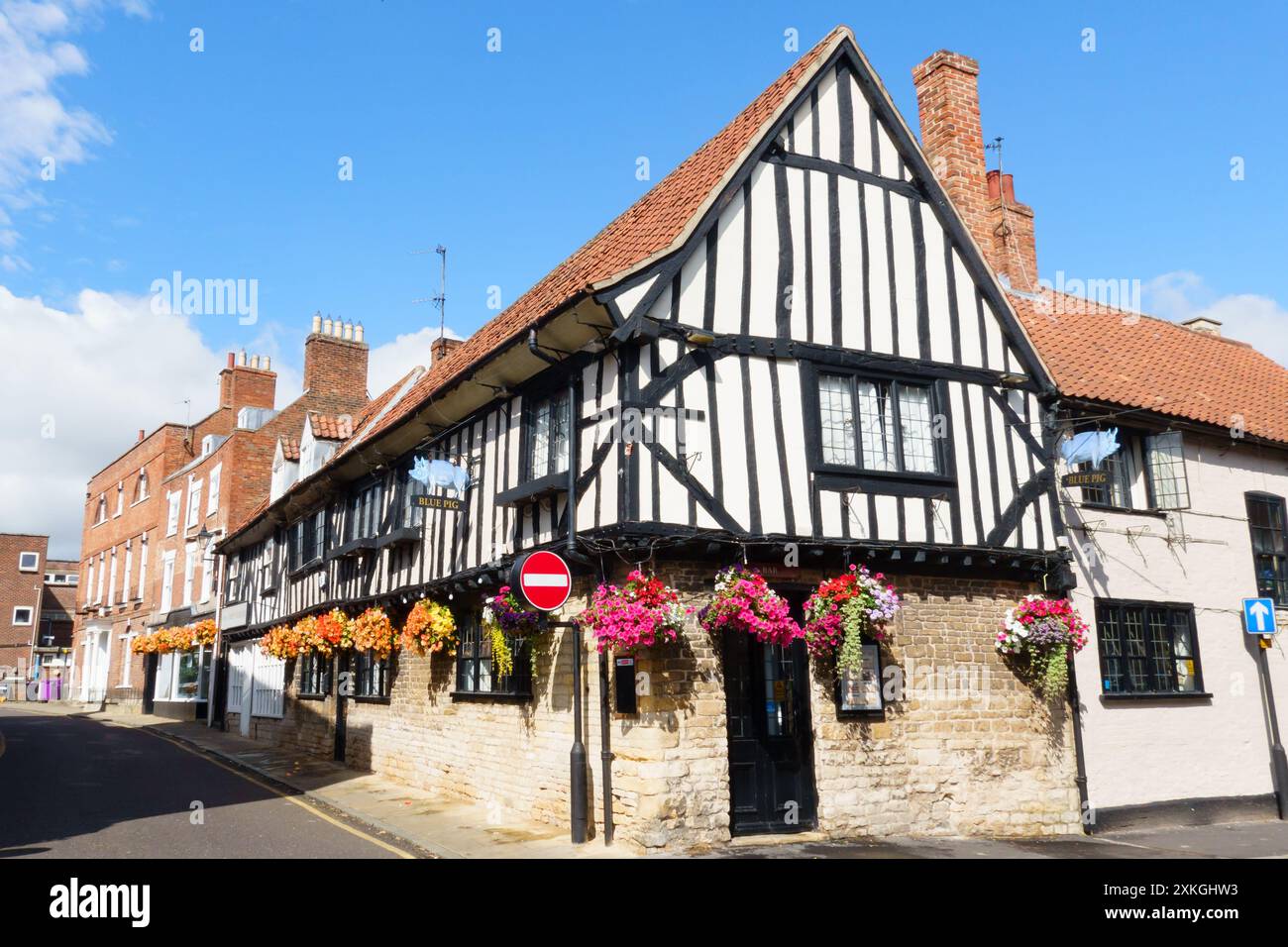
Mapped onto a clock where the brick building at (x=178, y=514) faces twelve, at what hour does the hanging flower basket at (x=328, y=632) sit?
The hanging flower basket is roughly at 10 o'clock from the brick building.

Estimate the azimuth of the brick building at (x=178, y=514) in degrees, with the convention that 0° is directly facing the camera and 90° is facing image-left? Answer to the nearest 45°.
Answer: approximately 45°

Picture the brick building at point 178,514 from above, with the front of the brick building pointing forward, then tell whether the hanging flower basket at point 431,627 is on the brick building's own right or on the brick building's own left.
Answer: on the brick building's own left

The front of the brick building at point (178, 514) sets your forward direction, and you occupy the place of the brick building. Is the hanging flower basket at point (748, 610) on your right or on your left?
on your left

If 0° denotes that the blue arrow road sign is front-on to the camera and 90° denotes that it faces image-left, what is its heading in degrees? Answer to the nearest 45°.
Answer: approximately 0°
